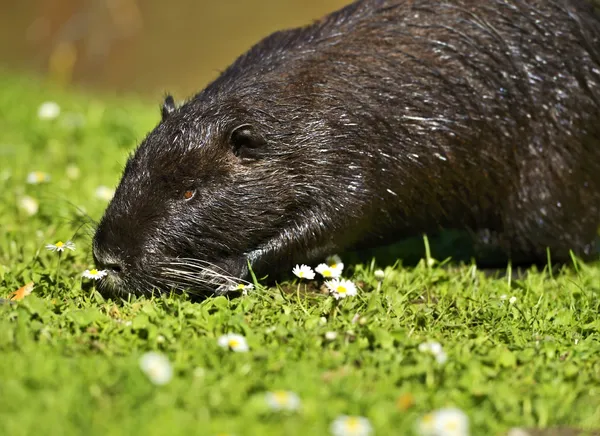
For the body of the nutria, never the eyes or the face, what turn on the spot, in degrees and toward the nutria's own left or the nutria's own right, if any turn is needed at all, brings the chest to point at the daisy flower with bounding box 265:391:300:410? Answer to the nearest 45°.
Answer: approximately 90° to the nutria's own left

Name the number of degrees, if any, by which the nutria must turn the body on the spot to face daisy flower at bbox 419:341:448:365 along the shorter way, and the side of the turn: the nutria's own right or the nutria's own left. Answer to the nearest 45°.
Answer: approximately 90° to the nutria's own left

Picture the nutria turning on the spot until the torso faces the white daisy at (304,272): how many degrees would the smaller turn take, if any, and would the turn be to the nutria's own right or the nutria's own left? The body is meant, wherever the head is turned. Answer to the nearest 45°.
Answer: approximately 45° to the nutria's own left

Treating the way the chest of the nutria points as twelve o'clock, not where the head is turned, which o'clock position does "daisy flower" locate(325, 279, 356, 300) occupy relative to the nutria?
The daisy flower is roughly at 10 o'clock from the nutria.

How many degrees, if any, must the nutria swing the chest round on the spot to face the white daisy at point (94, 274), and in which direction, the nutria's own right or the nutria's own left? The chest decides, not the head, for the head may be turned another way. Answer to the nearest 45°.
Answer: approximately 45° to the nutria's own left

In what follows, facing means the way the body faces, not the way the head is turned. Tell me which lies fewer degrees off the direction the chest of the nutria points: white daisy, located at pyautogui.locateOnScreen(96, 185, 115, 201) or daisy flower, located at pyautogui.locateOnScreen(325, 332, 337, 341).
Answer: the white daisy

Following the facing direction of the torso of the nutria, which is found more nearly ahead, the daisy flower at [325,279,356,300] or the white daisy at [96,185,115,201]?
the white daisy

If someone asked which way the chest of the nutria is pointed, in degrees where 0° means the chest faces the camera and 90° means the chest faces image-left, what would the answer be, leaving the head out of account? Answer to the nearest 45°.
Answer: approximately 90°

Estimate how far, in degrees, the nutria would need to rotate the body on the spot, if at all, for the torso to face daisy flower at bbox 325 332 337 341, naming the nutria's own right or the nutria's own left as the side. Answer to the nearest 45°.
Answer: approximately 90° to the nutria's own left

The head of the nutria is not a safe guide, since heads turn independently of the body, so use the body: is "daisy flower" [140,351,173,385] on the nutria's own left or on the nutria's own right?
on the nutria's own left

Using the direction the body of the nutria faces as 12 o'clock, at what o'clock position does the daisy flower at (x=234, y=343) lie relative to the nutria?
The daisy flower is roughly at 10 o'clock from the nutria.

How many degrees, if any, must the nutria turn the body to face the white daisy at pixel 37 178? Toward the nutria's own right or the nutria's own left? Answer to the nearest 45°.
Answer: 0° — it already faces it
